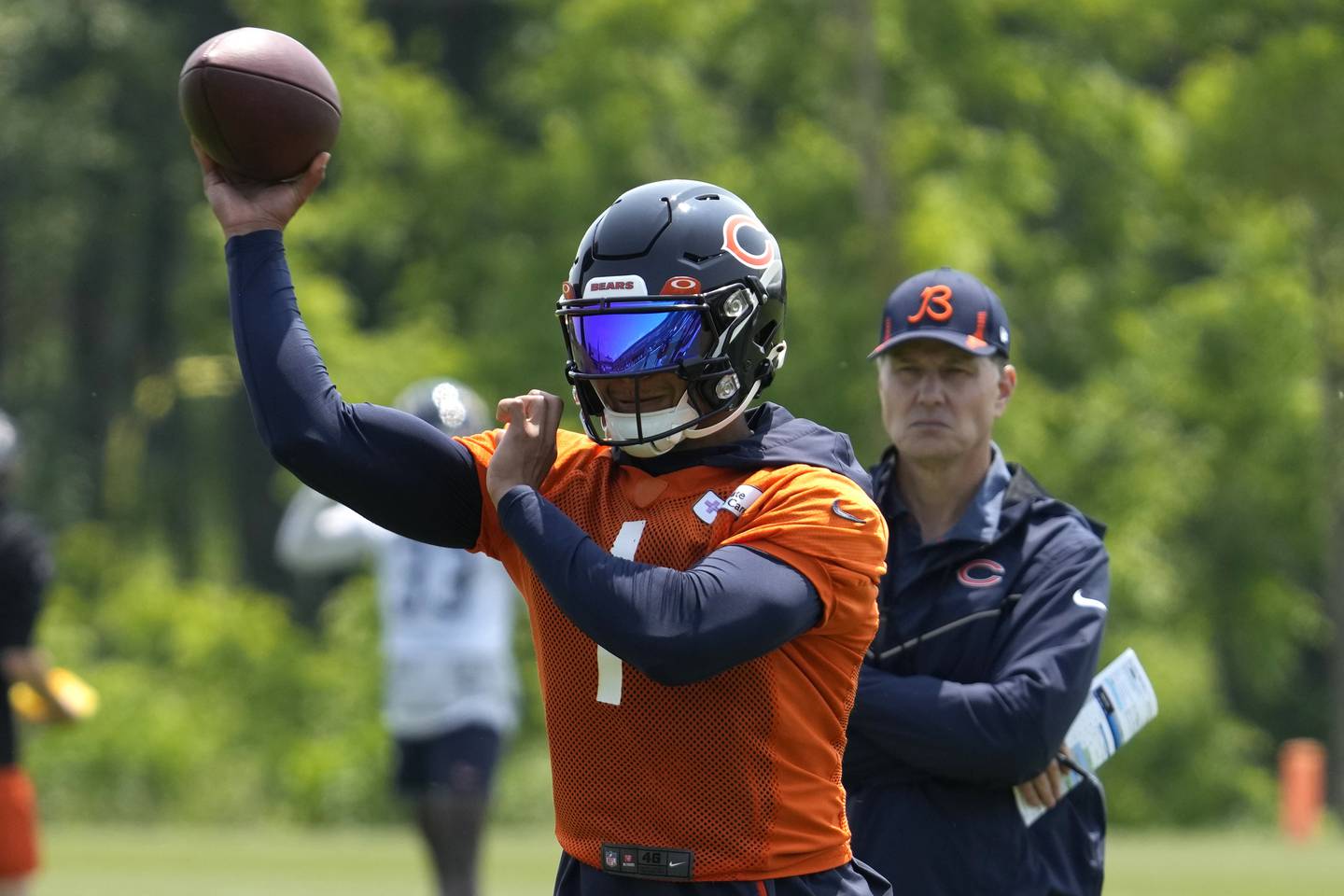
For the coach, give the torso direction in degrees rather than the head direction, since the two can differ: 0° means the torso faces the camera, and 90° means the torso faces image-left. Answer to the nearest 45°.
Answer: approximately 45°

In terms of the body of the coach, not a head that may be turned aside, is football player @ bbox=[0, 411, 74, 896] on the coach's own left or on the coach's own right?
on the coach's own right

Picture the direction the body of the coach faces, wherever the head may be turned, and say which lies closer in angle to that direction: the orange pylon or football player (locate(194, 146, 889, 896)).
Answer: the football player
